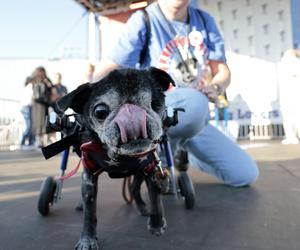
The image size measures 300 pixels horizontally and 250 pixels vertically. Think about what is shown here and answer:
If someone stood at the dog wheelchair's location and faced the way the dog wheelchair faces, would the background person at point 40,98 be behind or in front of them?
behind

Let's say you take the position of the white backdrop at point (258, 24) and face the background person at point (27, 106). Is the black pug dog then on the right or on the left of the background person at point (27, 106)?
left

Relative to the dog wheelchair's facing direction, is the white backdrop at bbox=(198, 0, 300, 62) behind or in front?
behind

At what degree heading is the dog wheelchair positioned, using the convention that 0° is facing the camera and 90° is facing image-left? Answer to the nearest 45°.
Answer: approximately 0°
